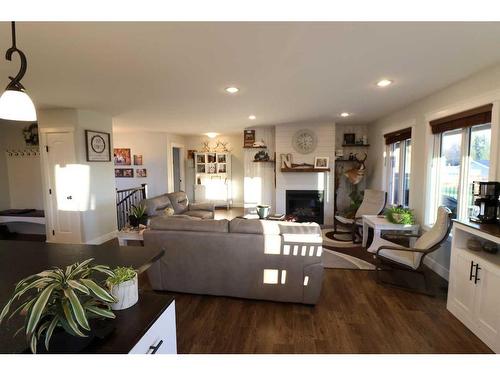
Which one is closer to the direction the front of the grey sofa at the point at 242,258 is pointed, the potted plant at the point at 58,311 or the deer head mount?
the deer head mount

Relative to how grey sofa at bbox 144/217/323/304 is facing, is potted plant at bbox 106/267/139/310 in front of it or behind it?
behind

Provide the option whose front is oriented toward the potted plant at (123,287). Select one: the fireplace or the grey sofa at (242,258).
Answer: the fireplace

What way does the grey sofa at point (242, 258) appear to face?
away from the camera

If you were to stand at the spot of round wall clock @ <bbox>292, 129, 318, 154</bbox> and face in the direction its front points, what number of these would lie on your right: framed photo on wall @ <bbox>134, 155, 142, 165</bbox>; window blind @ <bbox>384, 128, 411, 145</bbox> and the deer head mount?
1

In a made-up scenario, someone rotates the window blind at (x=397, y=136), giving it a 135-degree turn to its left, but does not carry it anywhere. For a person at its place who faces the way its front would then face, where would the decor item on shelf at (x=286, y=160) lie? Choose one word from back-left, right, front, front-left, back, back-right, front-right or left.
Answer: back

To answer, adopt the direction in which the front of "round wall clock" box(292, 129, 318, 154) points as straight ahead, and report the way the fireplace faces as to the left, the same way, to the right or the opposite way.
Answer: the same way

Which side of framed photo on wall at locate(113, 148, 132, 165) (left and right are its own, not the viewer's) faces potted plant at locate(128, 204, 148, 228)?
front

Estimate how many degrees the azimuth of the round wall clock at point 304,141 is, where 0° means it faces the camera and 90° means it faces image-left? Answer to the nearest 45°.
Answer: approximately 0°

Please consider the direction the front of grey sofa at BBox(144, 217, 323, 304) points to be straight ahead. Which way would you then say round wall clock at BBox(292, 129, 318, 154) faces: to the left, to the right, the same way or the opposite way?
the opposite way

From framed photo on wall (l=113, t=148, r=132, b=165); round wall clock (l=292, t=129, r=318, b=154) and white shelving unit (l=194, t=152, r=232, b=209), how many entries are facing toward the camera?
3

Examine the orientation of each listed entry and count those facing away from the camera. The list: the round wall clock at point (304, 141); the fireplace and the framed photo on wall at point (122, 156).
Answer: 0

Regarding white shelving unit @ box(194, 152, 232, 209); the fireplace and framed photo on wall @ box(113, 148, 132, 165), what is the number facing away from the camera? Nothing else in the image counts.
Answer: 0

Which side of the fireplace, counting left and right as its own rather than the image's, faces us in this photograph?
front

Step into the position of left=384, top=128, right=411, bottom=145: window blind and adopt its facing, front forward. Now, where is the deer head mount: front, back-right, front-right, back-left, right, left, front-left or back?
right

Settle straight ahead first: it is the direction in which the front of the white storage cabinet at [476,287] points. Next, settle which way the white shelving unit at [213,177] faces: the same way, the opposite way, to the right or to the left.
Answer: to the left

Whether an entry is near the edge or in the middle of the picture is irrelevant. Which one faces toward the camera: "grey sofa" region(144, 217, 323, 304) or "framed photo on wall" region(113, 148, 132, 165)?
the framed photo on wall

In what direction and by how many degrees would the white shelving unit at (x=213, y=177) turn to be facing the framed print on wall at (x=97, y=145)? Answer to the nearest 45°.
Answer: approximately 45° to its right

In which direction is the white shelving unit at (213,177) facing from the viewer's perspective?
toward the camera
